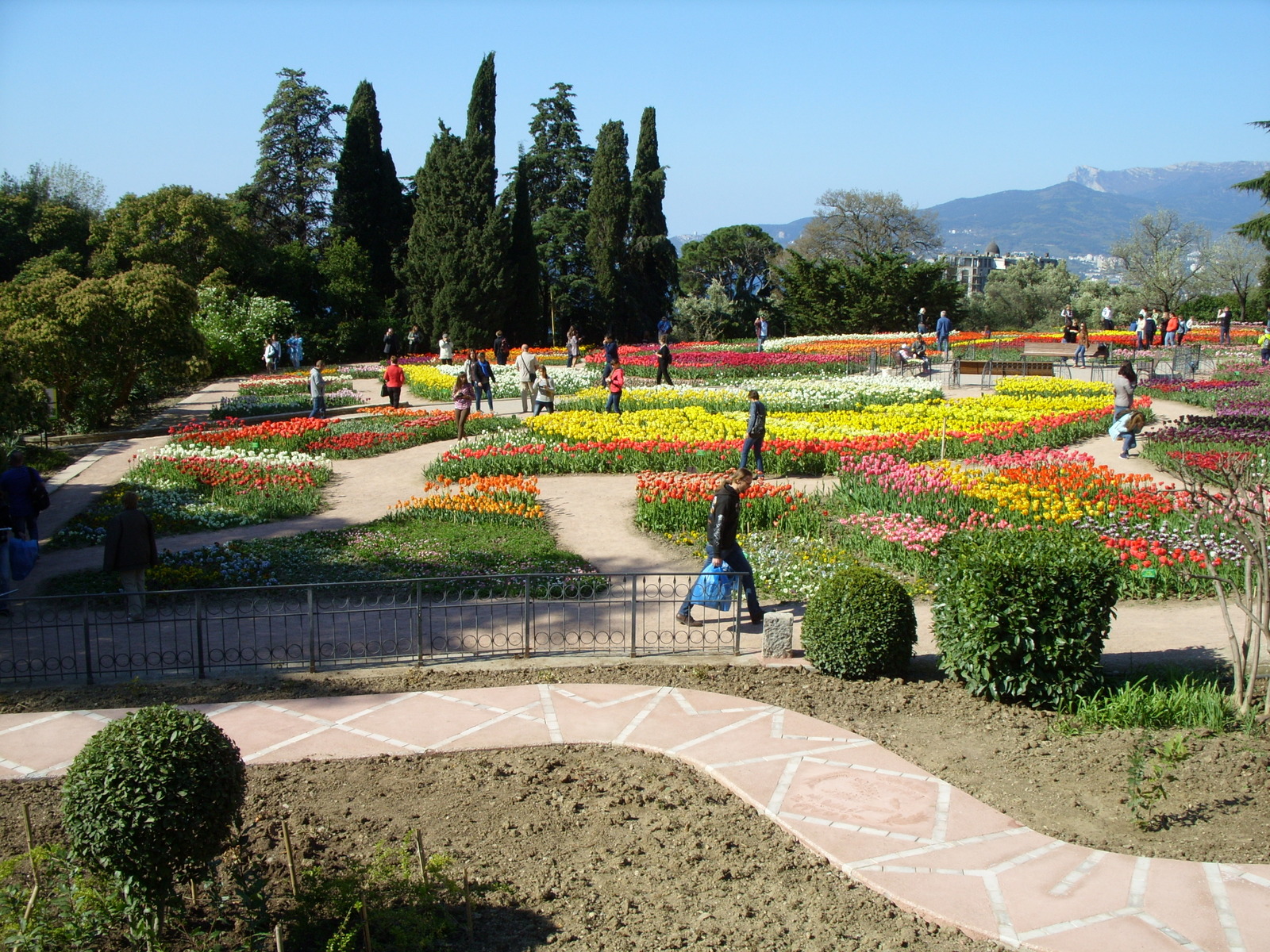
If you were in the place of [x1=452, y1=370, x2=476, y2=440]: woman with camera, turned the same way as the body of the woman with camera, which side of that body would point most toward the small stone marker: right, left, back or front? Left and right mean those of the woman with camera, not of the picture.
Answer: front

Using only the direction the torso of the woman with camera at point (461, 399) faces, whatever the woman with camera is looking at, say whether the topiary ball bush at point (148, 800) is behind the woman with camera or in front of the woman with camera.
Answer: in front

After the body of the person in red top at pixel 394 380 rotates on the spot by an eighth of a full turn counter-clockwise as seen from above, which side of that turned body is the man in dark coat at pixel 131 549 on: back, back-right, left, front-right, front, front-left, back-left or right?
back-left

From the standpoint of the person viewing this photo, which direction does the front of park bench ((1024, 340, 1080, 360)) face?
facing the viewer

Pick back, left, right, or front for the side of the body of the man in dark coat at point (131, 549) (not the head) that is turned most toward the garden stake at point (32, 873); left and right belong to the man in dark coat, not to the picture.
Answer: back

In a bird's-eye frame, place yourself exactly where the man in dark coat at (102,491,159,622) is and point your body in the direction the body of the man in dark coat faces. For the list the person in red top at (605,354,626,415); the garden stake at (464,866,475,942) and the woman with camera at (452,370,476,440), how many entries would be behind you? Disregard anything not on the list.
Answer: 1

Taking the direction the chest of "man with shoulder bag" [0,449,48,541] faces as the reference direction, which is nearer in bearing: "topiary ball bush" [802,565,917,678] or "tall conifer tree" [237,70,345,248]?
the tall conifer tree

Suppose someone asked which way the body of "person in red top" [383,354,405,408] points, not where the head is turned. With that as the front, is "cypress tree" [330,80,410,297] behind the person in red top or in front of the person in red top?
in front

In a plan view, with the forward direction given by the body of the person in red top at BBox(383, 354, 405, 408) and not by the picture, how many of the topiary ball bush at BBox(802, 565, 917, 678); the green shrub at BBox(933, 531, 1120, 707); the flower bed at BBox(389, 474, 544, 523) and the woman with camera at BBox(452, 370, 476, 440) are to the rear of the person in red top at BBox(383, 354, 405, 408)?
4

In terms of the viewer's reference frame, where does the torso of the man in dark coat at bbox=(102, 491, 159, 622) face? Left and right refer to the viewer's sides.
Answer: facing away from the viewer
